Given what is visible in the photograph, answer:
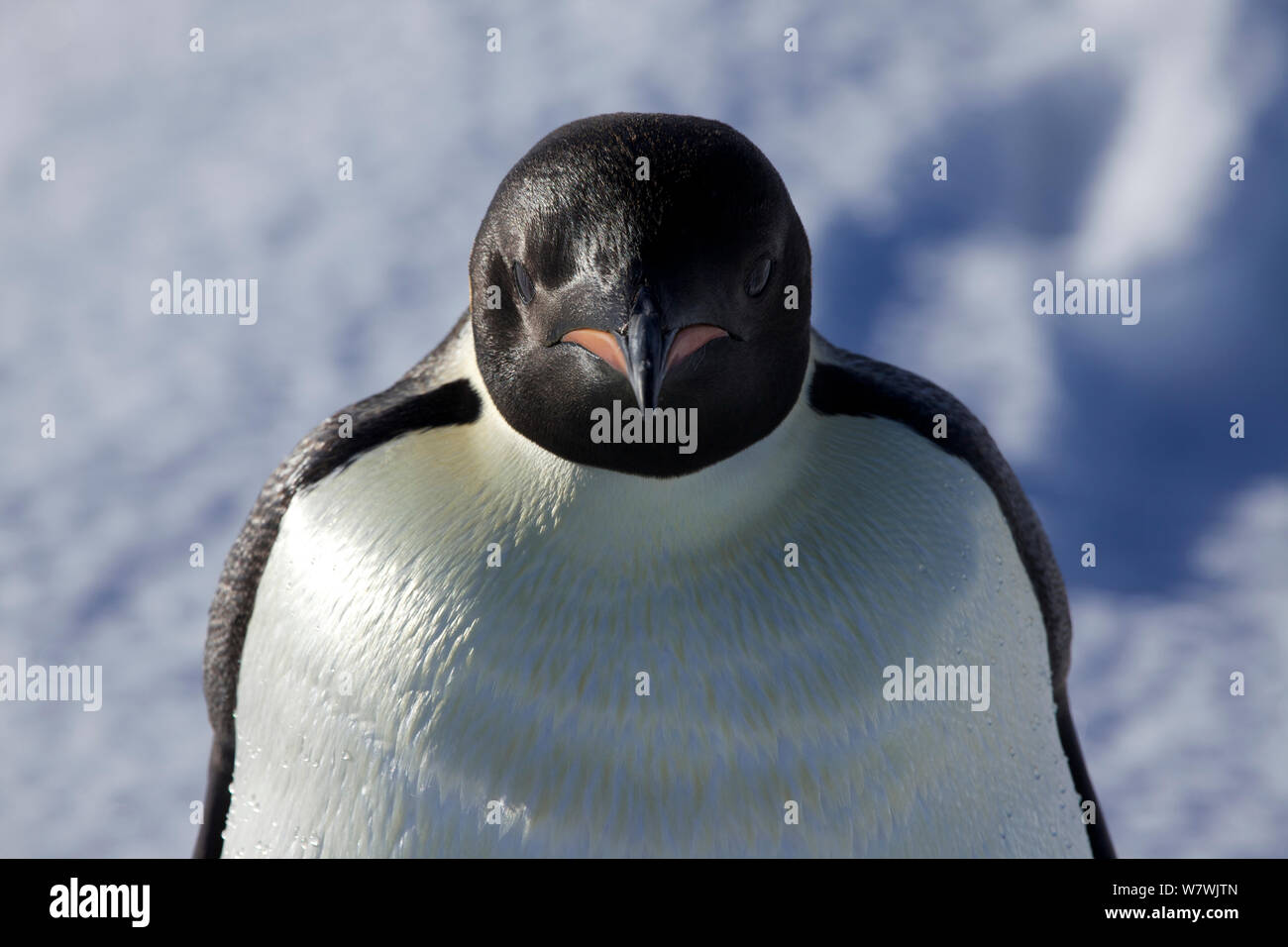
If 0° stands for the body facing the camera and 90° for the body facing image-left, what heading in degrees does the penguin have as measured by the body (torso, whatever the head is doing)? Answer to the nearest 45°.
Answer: approximately 0°
